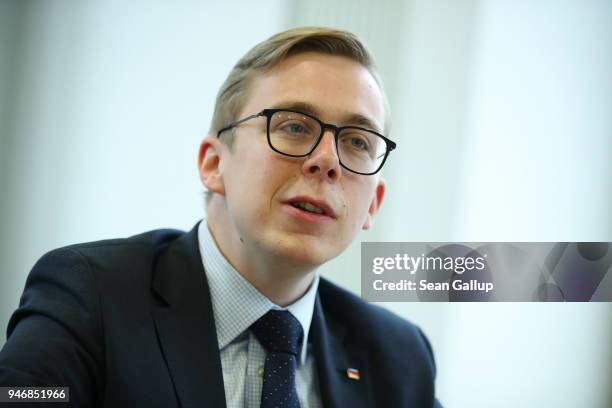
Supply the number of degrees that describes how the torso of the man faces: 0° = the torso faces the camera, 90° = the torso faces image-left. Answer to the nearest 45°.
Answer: approximately 315°
